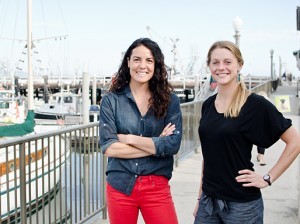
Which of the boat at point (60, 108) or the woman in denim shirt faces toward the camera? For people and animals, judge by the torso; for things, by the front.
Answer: the woman in denim shirt

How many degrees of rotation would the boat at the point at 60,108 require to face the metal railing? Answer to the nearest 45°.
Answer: approximately 90° to its left

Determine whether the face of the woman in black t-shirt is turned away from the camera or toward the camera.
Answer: toward the camera

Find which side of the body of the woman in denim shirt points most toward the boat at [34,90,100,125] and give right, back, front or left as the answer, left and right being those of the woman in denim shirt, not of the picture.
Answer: back

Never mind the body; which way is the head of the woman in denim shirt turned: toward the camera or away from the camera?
toward the camera

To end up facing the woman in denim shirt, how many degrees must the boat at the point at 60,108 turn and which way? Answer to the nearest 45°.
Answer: approximately 90° to its left

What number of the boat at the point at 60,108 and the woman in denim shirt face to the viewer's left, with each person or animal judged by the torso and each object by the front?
1

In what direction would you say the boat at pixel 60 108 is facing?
to the viewer's left

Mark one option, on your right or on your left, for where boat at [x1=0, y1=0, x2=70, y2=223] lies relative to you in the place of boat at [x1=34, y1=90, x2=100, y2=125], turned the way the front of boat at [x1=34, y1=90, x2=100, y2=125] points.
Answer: on your left

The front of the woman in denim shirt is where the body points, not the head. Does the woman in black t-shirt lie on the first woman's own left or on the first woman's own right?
on the first woman's own left

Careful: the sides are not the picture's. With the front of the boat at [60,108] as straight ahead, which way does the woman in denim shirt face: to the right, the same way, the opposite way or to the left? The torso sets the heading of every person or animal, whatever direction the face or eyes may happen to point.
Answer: to the left

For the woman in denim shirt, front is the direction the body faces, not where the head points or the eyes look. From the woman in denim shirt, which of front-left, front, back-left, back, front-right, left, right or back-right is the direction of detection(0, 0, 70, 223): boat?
back-right

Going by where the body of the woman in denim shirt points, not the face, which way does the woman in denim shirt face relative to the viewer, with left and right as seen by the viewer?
facing the viewer
